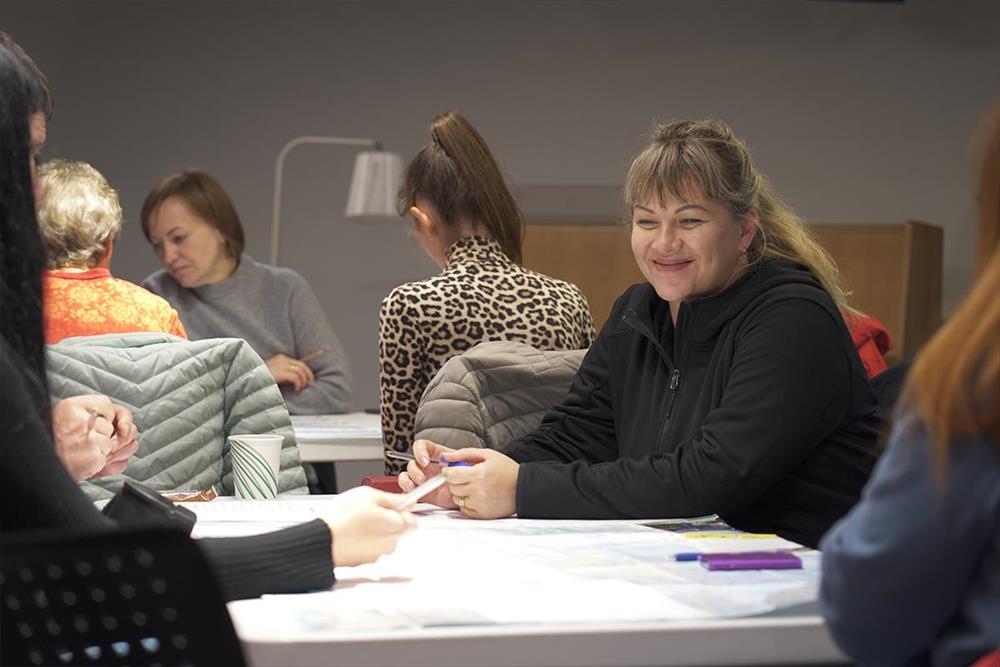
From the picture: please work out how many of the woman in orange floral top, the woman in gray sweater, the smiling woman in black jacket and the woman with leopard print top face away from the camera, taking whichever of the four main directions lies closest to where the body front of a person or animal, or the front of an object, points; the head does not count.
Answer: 2

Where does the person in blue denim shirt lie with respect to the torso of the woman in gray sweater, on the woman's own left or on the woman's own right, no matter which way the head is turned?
on the woman's own left

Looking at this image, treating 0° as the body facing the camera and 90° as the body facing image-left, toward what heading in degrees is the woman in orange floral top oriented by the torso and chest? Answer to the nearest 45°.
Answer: approximately 180°

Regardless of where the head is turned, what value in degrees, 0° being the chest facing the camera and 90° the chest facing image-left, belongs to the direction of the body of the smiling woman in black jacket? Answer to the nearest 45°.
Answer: approximately 45°

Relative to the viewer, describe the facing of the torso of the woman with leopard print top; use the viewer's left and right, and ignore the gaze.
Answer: facing away from the viewer

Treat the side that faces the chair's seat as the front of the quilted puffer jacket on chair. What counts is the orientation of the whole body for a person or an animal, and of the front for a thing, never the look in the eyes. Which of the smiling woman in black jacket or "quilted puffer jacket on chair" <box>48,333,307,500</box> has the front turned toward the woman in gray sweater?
the quilted puffer jacket on chair

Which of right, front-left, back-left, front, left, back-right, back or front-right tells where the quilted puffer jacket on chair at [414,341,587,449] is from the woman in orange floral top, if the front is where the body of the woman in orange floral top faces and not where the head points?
back-right

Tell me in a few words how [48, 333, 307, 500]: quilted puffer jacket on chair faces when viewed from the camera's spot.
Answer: facing away from the viewer

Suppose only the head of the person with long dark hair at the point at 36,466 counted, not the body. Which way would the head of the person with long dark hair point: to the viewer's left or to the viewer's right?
to the viewer's right

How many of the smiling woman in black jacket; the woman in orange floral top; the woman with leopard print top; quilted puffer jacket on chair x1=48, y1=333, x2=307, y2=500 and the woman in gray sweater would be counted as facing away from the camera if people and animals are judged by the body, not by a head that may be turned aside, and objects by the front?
3

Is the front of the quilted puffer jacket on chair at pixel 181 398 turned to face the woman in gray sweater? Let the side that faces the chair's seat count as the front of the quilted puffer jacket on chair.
yes

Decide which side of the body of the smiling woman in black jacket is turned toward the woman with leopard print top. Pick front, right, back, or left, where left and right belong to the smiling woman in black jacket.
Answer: right
